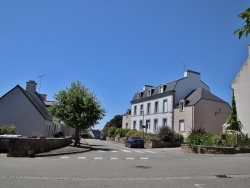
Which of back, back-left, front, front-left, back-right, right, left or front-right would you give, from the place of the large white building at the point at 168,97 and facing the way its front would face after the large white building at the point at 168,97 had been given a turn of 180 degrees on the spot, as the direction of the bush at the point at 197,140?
back-right

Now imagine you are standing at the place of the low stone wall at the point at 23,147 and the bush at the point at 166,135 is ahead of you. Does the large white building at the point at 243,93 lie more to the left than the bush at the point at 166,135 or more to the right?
right

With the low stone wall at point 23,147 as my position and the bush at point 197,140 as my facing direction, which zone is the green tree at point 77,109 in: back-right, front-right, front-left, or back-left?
front-left

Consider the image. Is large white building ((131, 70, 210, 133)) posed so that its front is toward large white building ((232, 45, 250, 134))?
no

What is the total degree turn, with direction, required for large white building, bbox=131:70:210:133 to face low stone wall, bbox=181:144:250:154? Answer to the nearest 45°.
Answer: approximately 45° to its left

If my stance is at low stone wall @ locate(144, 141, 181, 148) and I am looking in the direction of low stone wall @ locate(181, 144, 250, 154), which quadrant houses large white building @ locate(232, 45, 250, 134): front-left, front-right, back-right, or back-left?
front-left

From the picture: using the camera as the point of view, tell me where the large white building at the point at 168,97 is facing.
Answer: facing the viewer and to the left of the viewer

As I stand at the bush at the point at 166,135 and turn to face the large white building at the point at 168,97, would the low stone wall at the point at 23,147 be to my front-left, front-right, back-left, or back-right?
back-left

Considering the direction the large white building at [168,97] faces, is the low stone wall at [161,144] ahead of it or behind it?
ahead

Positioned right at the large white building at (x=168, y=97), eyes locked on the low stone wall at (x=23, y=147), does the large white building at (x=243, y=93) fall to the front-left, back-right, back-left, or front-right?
front-left

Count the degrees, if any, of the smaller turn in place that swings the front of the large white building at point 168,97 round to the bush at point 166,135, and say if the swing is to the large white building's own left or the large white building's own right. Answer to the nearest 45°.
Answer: approximately 45° to the large white building's own left
